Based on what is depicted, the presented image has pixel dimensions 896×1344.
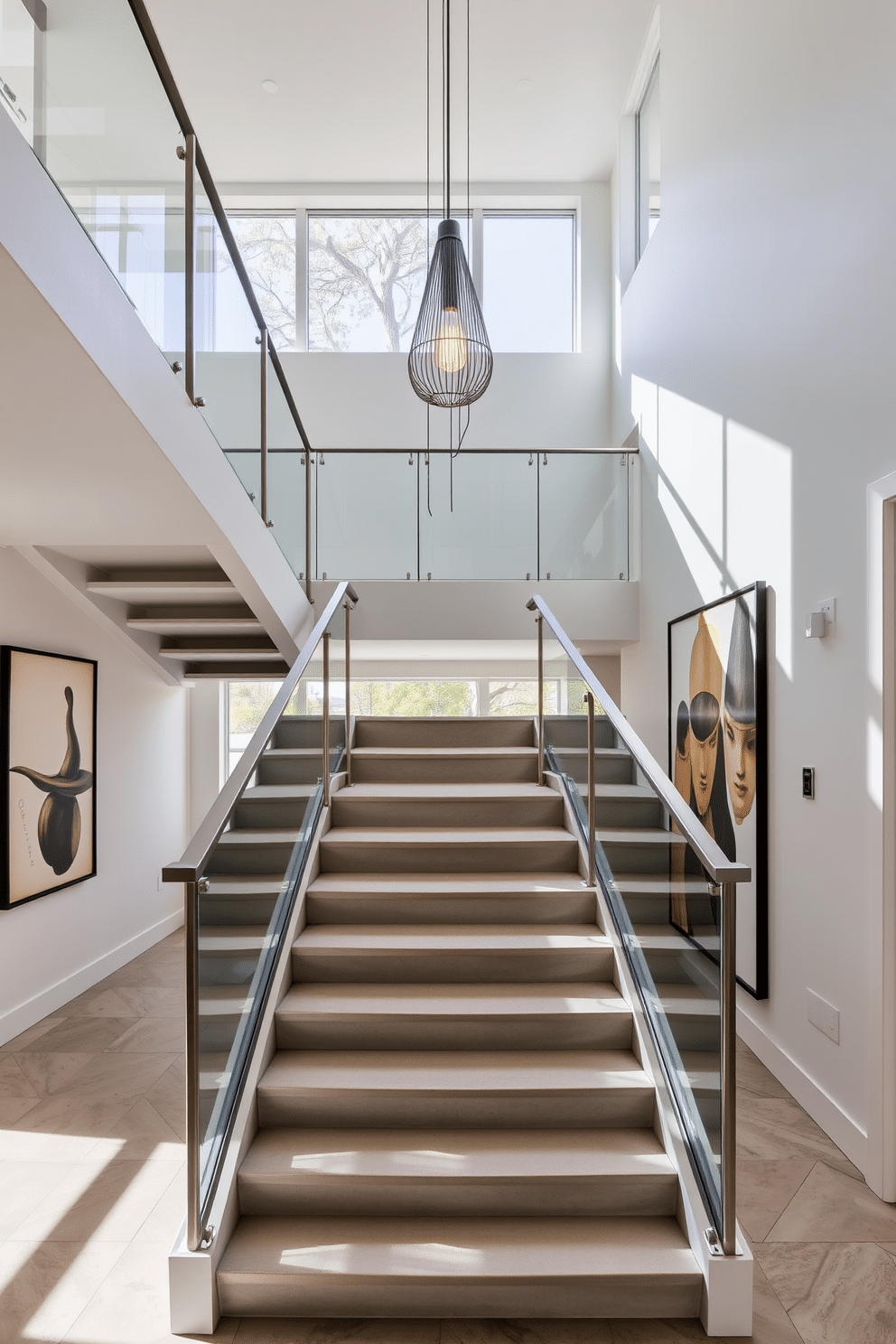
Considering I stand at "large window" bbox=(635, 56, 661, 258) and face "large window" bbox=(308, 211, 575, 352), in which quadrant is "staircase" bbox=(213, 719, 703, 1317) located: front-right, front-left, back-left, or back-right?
back-left

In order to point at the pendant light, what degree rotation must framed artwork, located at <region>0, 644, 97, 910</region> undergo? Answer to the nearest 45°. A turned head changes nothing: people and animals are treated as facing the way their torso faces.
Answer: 0° — it already faces it

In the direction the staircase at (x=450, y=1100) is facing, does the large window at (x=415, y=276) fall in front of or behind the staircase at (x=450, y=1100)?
behind

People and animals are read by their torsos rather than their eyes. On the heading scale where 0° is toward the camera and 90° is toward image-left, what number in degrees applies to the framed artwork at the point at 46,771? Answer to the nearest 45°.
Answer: approximately 315°
